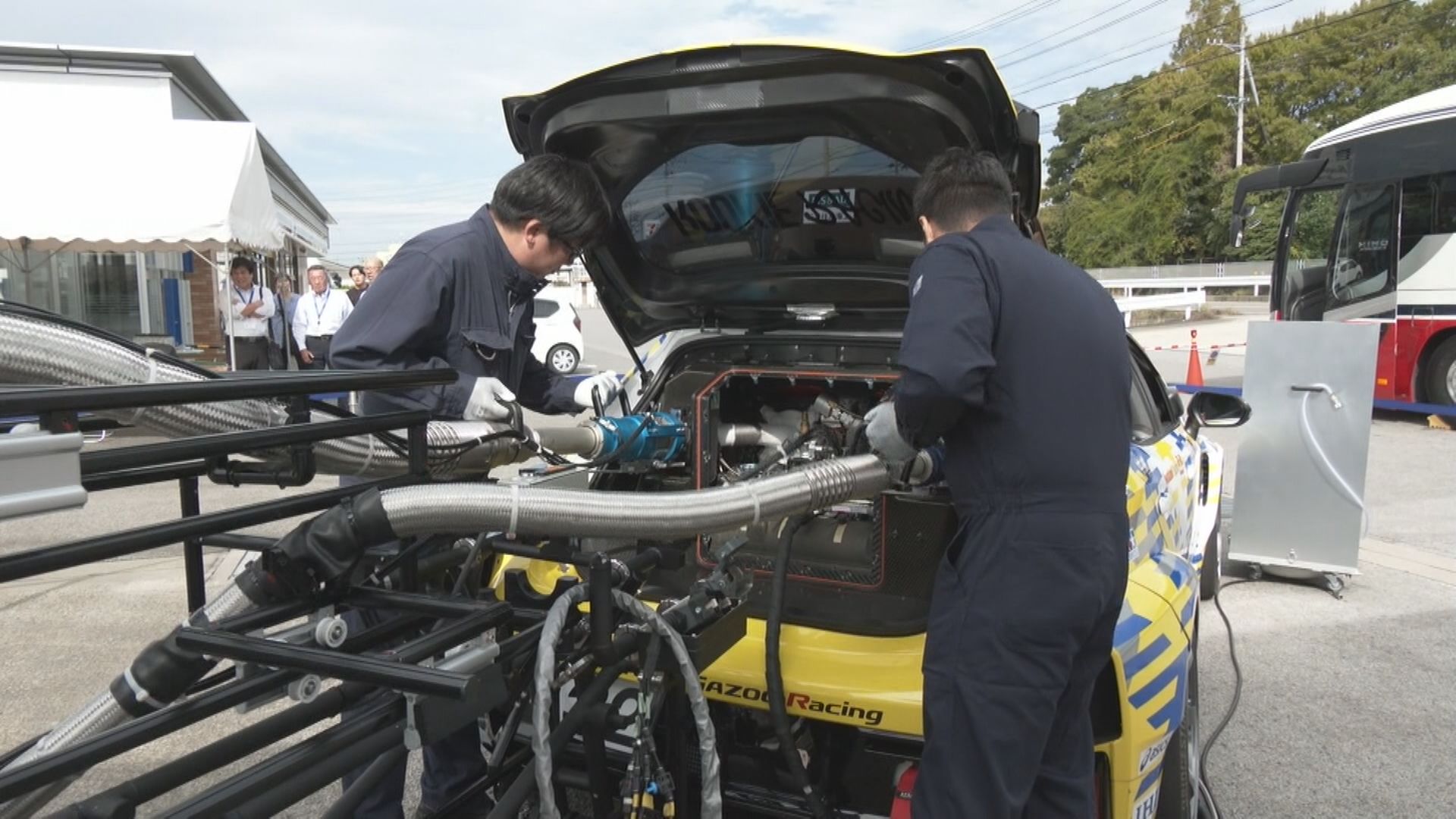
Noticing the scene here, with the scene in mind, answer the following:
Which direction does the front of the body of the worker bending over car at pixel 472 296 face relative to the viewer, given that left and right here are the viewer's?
facing the viewer and to the right of the viewer

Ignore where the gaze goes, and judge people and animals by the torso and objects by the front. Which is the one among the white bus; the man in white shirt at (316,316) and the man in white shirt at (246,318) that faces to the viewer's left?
the white bus

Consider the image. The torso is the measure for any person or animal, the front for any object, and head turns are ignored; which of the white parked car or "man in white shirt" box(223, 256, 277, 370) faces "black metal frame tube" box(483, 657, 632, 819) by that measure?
the man in white shirt

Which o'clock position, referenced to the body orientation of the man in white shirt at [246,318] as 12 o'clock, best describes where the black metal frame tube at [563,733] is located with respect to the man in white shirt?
The black metal frame tube is roughly at 12 o'clock from the man in white shirt.

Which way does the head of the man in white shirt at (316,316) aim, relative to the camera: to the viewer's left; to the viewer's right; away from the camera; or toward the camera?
toward the camera

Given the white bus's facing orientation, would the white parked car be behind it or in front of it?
in front

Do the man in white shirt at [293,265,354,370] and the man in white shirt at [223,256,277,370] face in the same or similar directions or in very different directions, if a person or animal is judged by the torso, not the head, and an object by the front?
same or similar directions

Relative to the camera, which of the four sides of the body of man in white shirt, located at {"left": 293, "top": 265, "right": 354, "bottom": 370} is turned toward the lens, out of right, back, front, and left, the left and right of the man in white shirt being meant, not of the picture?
front

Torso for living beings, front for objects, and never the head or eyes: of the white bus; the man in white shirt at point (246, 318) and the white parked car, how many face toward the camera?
1

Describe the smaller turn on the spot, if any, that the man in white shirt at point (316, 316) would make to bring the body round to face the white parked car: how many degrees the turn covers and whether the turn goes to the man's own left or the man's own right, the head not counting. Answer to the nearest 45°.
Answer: approximately 135° to the man's own left

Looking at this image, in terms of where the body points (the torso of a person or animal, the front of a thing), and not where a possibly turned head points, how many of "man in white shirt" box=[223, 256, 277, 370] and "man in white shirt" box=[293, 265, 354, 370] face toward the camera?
2

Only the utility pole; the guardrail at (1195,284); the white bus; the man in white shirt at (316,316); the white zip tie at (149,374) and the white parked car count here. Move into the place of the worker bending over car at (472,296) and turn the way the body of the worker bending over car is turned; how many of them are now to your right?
1

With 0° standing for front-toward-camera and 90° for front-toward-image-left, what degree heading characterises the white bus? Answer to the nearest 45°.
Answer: approximately 90°

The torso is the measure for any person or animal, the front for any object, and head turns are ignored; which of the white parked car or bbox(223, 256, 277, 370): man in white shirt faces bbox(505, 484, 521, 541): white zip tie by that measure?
the man in white shirt

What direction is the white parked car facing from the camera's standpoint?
to the viewer's left

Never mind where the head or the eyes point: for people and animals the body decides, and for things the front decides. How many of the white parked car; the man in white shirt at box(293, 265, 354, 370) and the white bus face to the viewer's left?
2

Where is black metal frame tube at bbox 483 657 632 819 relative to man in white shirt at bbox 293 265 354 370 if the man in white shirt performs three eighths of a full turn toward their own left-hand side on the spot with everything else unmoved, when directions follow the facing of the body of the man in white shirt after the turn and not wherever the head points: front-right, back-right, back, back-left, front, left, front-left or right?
back-right
